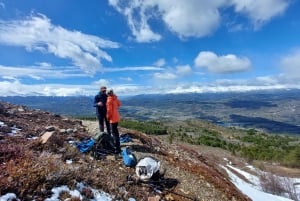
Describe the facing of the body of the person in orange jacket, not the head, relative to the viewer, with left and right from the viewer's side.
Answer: facing away from the viewer and to the left of the viewer
